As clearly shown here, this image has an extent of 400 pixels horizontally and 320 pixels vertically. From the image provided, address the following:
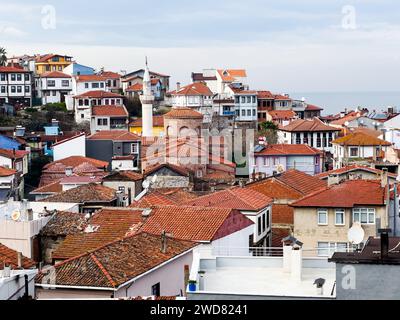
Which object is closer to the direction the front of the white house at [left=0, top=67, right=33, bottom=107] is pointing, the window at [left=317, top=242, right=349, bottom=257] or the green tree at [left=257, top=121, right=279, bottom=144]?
the window

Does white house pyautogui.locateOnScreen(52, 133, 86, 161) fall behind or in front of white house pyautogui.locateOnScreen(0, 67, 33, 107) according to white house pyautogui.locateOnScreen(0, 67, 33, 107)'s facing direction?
in front

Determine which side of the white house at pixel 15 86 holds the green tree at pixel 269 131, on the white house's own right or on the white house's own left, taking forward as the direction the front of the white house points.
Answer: on the white house's own left

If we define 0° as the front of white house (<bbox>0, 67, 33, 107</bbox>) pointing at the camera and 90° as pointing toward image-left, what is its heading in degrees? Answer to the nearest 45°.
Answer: approximately 0°
